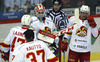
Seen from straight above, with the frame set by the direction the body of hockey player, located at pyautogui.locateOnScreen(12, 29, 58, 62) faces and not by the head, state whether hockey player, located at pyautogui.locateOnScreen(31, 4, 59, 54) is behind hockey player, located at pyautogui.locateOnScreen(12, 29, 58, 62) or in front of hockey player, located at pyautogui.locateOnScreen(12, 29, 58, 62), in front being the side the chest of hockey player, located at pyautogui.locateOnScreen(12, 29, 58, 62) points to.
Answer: in front

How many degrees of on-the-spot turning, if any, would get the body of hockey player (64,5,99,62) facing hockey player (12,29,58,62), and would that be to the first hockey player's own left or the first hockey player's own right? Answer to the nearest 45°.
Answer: approximately 45° to the first hockey player's own right

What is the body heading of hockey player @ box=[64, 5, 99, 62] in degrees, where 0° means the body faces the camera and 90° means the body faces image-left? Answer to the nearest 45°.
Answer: approximately 0°

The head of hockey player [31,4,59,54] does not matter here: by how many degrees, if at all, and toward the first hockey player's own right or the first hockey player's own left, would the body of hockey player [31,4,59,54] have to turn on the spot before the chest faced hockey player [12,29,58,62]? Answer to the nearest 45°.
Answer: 0° — they already face them

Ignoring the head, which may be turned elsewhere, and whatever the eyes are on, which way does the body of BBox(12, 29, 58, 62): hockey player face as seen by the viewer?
away from the camera

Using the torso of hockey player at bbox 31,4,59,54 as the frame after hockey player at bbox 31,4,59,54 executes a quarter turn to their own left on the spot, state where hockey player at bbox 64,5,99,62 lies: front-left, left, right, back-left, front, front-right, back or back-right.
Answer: front

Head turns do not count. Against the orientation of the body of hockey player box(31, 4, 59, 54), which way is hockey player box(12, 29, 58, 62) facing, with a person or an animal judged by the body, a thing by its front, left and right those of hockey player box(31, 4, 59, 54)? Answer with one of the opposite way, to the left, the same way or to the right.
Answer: the opposite way

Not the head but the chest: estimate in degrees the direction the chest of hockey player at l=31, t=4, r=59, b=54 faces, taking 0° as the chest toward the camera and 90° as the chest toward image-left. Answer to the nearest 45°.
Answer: approximately 0°

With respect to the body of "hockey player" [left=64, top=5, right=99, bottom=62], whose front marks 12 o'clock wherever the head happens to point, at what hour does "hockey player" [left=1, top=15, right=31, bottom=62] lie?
"hockey player" [left=1, top=15, right=31, bottom=62] is roughly at 2 o'clock from "hockey player" [left=64, top=5, right=99, bottom=62].

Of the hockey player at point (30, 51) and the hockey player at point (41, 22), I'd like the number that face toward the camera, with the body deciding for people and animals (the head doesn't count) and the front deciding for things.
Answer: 1

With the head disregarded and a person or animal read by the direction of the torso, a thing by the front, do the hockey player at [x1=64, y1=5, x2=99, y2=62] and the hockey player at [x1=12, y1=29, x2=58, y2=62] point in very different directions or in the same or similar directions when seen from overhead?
very different directions
